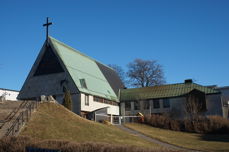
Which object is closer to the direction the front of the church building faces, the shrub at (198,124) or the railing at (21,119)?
the railing

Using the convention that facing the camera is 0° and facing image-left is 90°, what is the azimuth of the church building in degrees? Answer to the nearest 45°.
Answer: approximately 45°

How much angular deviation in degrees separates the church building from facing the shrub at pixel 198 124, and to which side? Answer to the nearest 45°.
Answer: approximately 90° to its left
